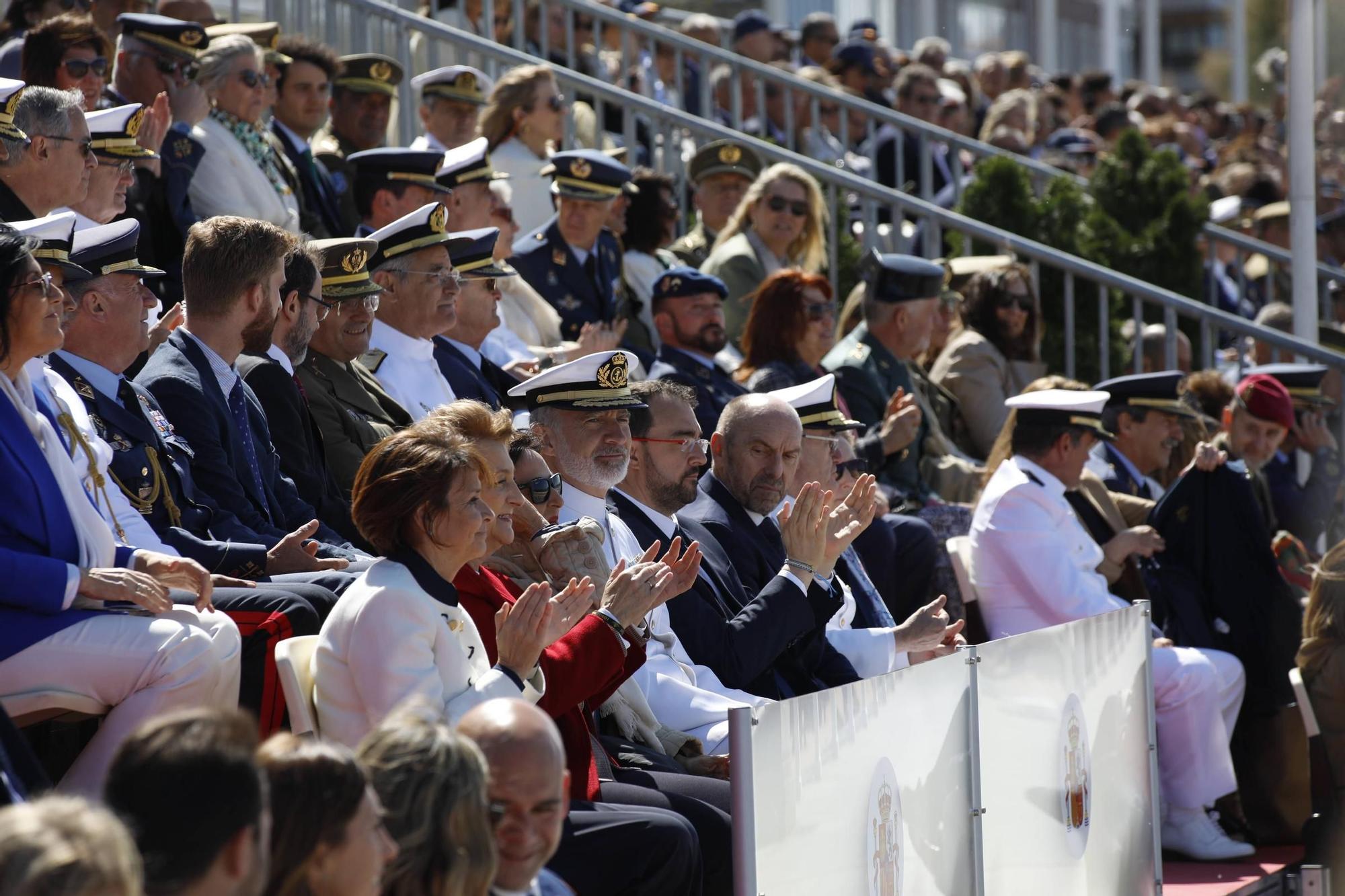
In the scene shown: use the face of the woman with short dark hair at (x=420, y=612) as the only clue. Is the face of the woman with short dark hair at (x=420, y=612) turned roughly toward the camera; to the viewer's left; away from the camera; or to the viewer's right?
to the viewer's right

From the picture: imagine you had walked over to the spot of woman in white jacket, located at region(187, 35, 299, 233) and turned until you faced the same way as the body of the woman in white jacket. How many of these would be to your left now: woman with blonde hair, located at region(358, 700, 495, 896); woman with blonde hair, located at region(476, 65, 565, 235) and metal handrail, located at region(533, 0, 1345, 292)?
2

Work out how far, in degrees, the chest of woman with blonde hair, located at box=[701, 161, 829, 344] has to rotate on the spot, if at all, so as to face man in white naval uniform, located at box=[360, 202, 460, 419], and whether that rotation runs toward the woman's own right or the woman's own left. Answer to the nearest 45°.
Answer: approximately 45° to the woman's own right

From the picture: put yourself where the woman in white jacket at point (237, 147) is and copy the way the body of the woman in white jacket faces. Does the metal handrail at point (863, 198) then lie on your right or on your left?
on your left

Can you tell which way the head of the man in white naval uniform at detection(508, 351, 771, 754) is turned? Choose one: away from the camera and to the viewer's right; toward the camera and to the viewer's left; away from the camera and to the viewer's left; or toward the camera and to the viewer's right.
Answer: toward the camera and to the viewer's right

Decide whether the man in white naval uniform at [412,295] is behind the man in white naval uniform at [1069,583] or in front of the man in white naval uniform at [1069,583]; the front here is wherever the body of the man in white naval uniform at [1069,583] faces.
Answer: behind

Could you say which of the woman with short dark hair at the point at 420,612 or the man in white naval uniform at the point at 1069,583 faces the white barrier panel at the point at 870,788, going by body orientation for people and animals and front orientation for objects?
the woman with short dark hair

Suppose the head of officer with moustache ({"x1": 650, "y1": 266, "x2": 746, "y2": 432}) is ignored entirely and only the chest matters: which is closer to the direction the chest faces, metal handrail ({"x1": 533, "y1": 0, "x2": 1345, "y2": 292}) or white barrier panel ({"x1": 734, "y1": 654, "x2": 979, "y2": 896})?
the white barrier panel

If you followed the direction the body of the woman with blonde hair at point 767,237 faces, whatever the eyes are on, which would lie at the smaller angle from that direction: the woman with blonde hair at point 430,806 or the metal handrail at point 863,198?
the woman with blonde hair
